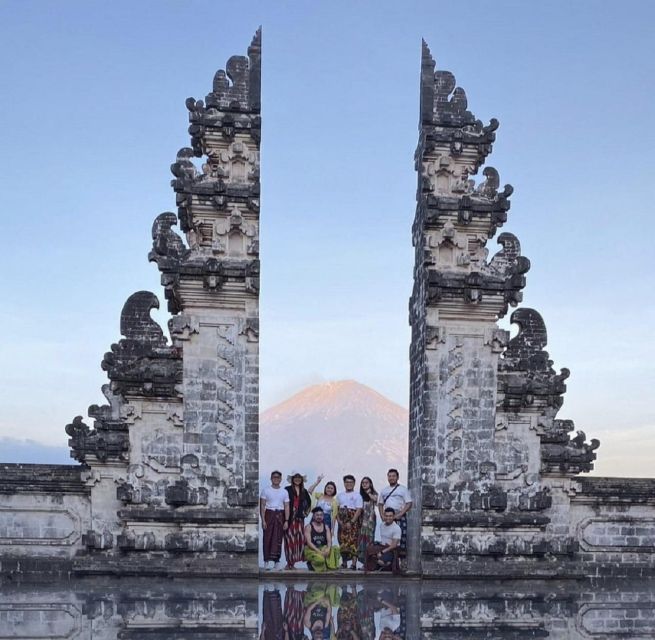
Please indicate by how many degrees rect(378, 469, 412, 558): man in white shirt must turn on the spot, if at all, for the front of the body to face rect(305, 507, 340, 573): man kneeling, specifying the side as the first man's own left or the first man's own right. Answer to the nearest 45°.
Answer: approximately 90° to the first man's own right

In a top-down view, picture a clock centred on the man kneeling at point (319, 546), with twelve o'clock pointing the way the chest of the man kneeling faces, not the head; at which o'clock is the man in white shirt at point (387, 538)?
The man in white shirt is roughly at 9 o'clock from the man kneeling.

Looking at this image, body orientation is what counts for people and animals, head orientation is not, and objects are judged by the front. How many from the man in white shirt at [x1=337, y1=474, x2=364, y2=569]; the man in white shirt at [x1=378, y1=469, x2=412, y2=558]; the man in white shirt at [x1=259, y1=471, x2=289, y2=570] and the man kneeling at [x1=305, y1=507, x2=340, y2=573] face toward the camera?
4

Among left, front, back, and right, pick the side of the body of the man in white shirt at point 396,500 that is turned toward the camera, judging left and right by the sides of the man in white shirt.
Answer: front

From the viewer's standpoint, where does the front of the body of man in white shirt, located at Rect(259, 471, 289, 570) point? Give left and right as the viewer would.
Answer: facing the viewer
